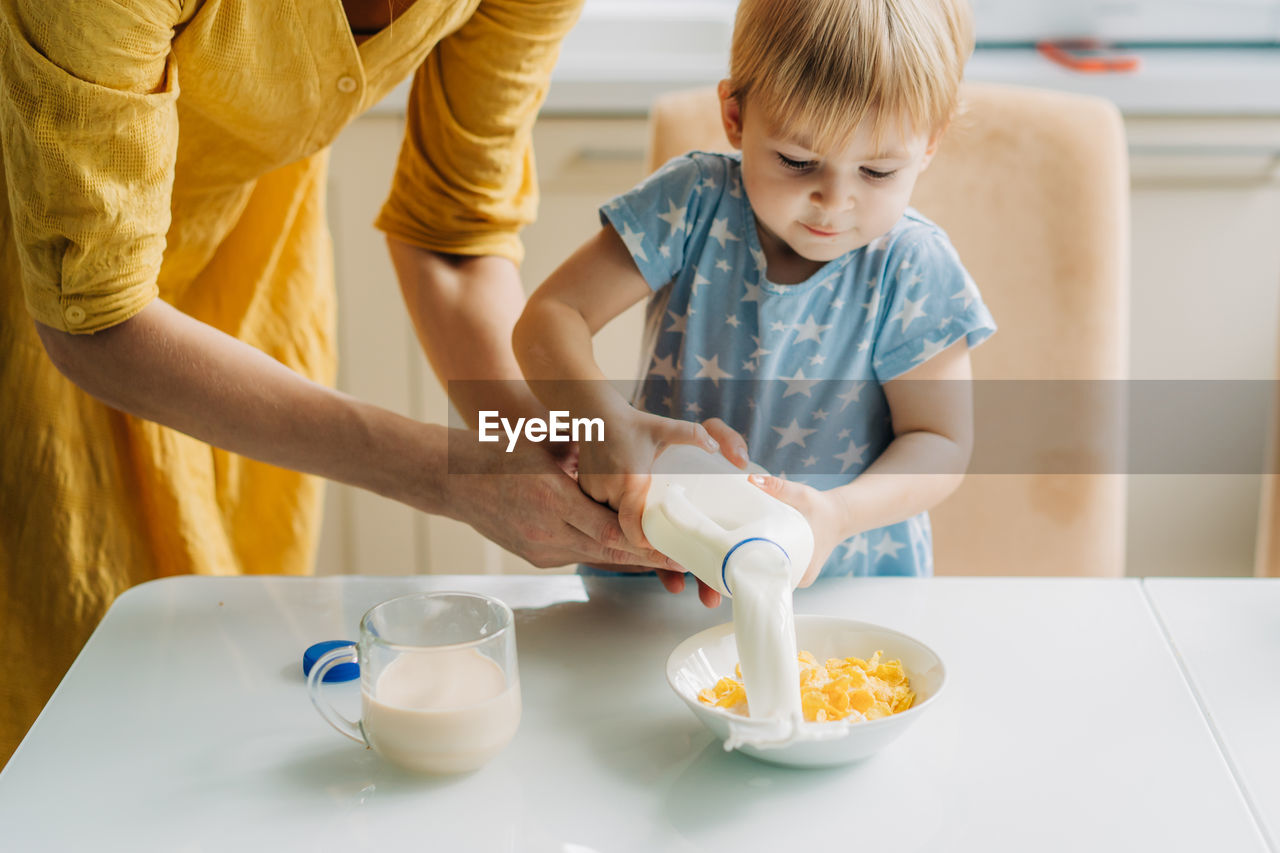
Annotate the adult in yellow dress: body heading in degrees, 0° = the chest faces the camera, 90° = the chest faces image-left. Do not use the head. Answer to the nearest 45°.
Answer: approximately 315°

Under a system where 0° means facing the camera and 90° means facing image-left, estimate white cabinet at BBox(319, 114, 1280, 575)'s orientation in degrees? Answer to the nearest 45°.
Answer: approximately 0°

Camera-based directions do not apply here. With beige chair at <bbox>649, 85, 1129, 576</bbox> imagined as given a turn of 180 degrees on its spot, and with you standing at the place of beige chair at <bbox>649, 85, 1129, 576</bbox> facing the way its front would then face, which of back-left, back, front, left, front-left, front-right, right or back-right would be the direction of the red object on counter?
front

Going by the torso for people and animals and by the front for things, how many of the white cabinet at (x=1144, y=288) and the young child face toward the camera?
2

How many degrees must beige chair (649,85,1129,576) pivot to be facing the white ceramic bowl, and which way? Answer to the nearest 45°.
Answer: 0° — it already faces it

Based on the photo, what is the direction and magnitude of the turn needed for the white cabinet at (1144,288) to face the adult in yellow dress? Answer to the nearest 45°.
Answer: approximately 45° to its right

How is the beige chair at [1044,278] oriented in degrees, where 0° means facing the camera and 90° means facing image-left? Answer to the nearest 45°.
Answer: approximately 0°

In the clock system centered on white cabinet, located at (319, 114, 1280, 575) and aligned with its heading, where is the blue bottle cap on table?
The blue bottle cap on table is roughly at 1 o'clock from the white cabinet.
